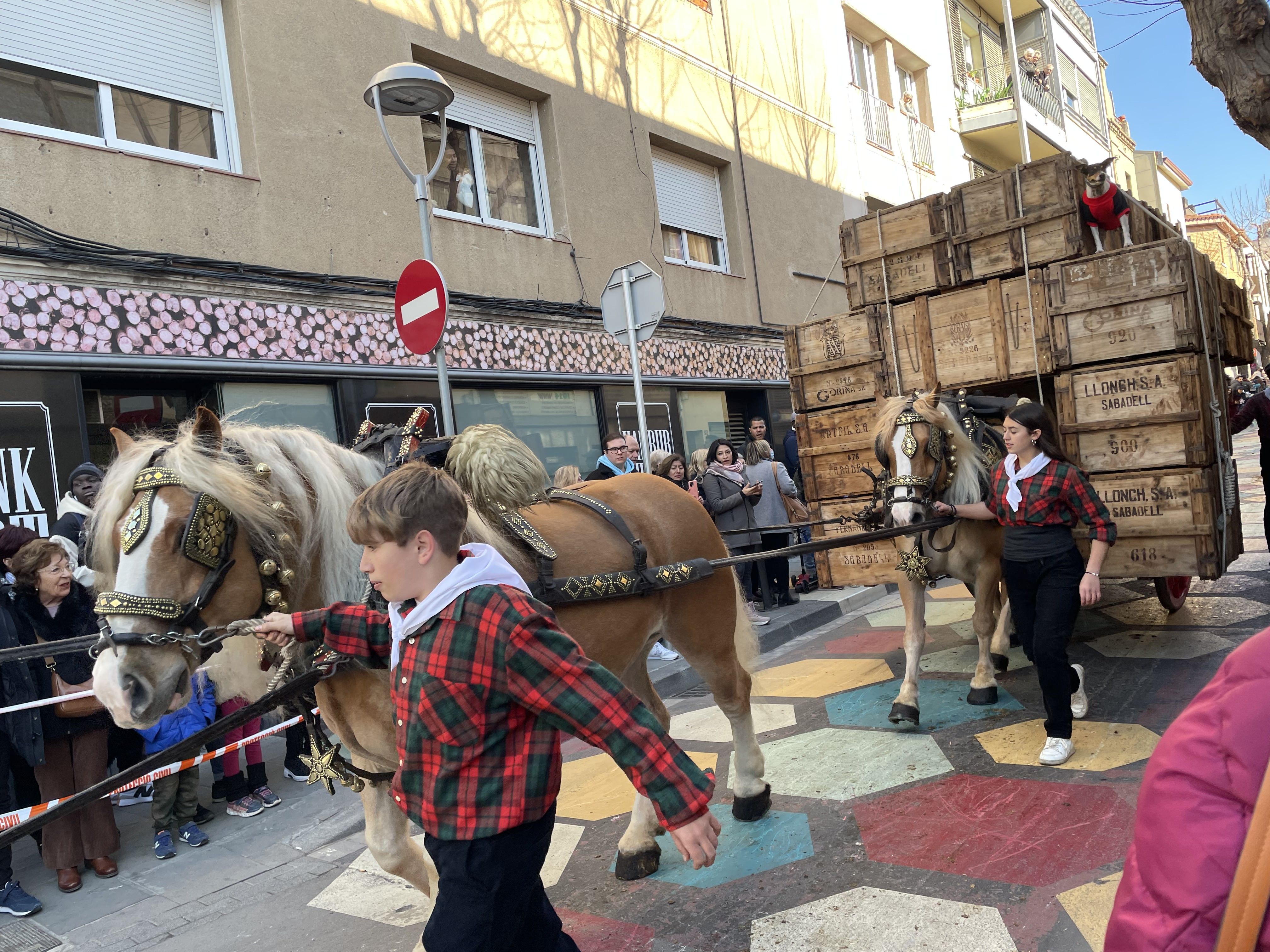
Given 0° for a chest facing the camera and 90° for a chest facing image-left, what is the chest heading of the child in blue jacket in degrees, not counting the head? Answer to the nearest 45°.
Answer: approximately 315°

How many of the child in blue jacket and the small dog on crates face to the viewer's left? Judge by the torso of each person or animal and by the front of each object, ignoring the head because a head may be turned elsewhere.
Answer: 0

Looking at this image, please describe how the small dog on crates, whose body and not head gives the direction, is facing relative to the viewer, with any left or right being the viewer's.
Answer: facing the viewer

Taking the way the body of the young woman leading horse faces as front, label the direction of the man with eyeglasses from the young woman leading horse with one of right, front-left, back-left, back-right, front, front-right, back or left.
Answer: right

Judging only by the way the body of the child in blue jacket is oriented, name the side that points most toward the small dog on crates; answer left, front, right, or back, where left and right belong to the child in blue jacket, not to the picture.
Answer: left

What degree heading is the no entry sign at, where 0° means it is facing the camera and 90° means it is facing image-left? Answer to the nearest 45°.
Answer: approximately 45°

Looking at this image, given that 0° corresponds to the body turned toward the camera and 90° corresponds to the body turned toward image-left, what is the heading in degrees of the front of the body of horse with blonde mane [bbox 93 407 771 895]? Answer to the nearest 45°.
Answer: approximately 45°

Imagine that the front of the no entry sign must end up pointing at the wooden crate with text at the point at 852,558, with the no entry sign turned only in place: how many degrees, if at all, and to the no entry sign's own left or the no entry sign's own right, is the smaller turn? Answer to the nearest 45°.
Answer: approximately 135° to the no entry sign's own left
